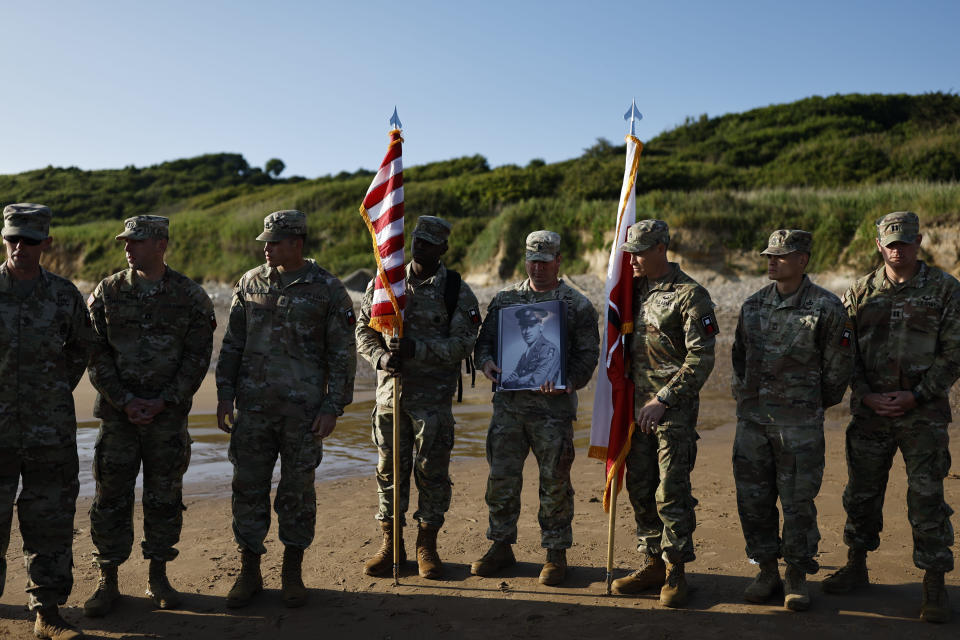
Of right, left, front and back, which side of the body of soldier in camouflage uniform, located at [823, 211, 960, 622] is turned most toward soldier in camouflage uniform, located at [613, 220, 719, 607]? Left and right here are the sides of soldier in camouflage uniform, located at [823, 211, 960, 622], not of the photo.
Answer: right

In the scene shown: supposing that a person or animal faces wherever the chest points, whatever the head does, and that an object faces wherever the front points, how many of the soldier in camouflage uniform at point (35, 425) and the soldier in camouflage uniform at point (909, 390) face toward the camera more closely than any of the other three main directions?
2

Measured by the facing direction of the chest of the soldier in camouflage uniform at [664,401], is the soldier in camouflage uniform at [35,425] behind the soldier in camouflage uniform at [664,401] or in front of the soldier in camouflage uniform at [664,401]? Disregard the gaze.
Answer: in front

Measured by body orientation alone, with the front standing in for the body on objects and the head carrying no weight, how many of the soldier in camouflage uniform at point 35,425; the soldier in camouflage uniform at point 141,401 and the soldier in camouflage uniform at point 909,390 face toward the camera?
3

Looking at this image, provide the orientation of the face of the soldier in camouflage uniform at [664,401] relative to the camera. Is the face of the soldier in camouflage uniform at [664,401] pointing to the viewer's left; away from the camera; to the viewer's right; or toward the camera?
to the viewer's left

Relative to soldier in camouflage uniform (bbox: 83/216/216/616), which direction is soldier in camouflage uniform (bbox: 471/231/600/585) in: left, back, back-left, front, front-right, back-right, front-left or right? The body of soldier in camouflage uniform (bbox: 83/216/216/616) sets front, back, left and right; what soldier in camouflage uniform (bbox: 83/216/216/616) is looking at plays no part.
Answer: left
